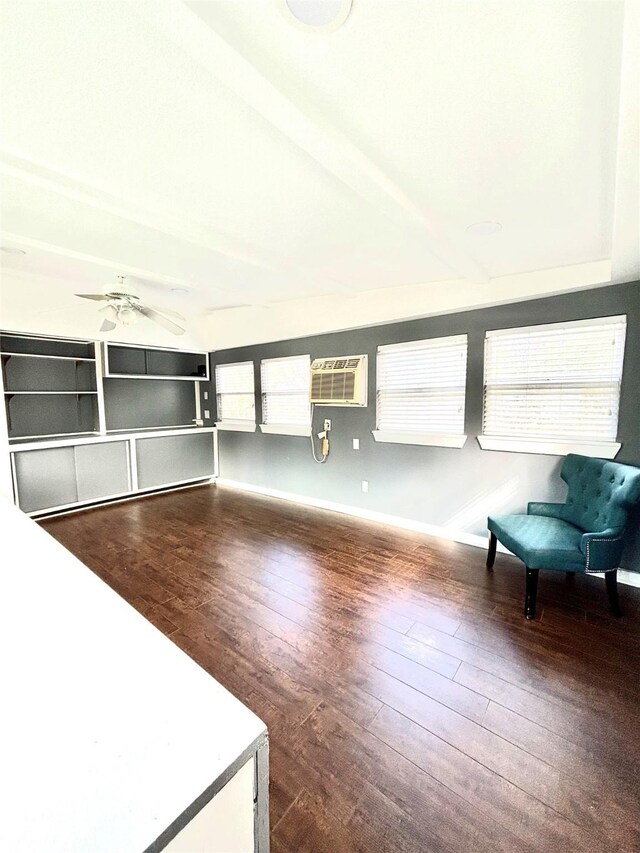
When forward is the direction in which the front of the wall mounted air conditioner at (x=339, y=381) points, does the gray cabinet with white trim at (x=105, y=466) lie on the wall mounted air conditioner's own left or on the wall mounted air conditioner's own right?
on the wall mounted air conditioner's own right

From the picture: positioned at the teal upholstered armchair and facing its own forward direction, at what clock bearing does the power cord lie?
The power cord is roughly at 2 o'clock from the teal upholstered armchair.

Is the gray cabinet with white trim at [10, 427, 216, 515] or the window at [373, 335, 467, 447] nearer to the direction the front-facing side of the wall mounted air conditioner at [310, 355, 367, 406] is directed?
the gray cabinet with white trim

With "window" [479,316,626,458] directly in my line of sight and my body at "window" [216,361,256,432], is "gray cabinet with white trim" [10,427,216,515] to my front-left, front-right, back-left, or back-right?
back-right

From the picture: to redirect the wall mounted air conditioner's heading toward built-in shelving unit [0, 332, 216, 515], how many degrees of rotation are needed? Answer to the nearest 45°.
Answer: approximately 45° to its right

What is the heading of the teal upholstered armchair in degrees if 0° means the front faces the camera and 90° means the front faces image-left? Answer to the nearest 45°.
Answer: approximately 45°

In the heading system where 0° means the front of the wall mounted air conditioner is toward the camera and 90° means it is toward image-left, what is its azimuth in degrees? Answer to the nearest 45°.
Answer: approximately 45°

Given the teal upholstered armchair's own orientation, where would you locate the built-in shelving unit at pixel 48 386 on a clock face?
The built-in shelving unit is roughly at 1 o'clock from the teal upholstered armchair.

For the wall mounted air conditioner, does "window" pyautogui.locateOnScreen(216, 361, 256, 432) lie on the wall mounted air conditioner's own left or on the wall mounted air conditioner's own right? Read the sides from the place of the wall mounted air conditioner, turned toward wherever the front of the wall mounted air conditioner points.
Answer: on the wall mounted air conditioner's own right

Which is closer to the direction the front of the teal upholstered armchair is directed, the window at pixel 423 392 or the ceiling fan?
the ceiling fan

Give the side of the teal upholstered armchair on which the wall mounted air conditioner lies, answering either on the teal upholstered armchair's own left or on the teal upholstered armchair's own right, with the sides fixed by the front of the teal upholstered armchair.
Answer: on the teal upholstered armchair's own right

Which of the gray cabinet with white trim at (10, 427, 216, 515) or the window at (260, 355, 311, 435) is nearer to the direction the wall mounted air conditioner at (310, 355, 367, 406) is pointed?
the gray cabinet with white trim

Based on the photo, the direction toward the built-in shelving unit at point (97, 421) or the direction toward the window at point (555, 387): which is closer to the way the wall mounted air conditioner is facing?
the built-in shelving unit
